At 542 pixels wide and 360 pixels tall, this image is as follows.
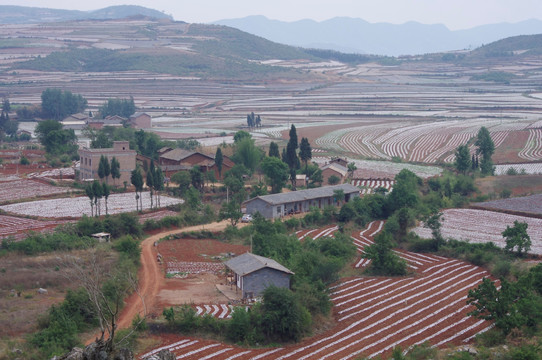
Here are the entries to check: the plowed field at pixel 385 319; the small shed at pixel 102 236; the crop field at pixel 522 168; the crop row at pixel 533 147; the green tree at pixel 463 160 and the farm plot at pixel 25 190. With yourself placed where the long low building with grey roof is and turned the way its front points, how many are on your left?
3

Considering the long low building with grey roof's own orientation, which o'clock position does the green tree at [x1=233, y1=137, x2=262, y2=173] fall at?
The green tree is roughly at 7 o'clock from the long low building with grey roof.

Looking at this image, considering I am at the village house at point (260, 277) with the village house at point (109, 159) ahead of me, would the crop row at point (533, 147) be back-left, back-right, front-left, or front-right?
front-right

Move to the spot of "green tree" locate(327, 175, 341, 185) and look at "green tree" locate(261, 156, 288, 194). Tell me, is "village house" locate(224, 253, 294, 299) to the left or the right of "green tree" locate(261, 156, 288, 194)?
left

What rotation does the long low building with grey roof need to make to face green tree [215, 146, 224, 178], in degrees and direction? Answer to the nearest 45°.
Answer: approximately 180°

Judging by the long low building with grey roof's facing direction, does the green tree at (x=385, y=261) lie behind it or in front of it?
in front

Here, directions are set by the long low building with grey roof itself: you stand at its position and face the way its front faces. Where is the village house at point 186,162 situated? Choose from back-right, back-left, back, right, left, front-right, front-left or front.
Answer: back

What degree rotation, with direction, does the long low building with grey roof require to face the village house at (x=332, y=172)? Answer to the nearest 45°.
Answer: approximately 135° to its left

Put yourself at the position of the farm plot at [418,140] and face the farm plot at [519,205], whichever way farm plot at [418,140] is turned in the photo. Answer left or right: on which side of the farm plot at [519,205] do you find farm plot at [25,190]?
right

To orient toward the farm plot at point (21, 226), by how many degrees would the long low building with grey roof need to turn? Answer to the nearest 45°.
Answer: approximately 90° to its right

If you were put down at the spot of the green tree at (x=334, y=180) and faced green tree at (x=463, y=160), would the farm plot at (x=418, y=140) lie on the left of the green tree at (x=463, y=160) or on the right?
left

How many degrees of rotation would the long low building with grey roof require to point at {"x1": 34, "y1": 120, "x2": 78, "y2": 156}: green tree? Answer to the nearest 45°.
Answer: approximately 180°

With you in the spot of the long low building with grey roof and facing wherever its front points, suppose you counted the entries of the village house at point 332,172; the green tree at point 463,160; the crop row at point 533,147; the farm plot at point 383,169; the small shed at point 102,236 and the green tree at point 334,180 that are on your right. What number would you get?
1

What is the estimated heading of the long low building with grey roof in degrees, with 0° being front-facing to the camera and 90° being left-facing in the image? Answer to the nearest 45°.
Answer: approximately 315°

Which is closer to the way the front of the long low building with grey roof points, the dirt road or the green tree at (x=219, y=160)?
the dirt road

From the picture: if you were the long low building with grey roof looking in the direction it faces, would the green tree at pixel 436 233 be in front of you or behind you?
in front

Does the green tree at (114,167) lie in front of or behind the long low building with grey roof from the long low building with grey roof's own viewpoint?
behind

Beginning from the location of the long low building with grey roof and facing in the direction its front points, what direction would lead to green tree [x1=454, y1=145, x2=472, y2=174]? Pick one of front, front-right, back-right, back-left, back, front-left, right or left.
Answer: left
